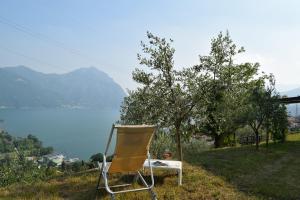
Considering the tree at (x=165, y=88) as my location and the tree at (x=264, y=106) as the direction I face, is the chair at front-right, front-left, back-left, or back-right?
back-right

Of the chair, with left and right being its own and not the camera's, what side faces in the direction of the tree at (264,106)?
right

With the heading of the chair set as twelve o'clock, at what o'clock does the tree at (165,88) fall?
The tree is roughly at 2 o'clock from the chair.

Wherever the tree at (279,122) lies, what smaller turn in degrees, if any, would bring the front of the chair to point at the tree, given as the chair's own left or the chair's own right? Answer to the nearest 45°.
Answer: approximately 90° to the chair's own right

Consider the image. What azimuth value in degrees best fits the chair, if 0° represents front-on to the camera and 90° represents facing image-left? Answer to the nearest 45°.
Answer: approximately 135°
